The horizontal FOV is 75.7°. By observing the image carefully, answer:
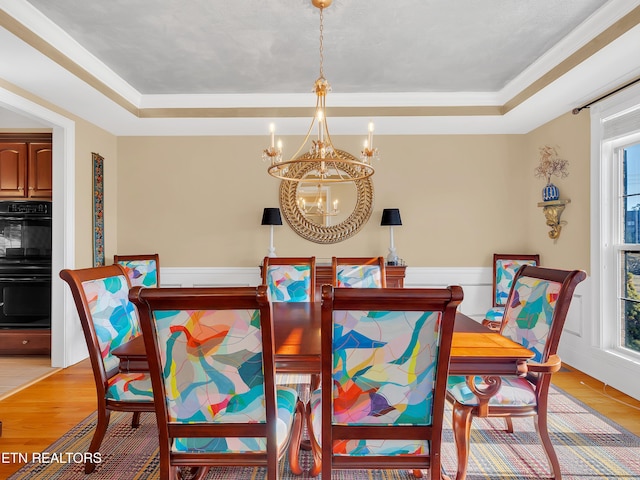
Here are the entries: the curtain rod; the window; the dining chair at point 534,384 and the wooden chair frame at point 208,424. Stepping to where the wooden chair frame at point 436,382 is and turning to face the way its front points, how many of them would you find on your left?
1

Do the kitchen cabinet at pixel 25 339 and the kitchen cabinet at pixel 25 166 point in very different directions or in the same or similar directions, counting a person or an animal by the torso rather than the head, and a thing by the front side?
same or similar directions

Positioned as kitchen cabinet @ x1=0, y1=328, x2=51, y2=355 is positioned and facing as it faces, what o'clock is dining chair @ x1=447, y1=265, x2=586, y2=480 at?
The dining chair is roughly at 11 o'clock from the kitchen cabinet.

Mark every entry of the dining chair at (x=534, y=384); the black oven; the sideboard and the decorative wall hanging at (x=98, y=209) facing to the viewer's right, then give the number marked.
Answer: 1

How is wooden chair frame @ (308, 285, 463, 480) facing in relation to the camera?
away from the camera

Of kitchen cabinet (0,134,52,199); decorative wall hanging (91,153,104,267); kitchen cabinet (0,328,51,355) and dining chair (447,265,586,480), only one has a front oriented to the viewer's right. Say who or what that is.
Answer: the decorative wall hanging

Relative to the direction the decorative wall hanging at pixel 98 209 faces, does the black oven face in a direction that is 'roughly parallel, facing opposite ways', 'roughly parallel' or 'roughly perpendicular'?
roughly perpendicular

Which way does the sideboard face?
toward the camera

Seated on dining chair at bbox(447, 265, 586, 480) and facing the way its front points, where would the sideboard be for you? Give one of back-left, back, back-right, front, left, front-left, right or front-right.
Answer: right

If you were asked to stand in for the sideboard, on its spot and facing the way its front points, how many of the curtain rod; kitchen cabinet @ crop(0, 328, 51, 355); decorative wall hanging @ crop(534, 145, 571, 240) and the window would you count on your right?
1

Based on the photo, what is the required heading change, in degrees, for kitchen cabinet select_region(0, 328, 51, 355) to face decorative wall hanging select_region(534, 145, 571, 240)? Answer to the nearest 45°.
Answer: approximately 45° to its left

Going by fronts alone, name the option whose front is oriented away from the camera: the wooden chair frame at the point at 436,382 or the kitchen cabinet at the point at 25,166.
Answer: the wooden chair frame

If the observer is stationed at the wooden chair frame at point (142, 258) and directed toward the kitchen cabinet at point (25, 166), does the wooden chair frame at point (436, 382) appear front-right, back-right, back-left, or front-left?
back-left

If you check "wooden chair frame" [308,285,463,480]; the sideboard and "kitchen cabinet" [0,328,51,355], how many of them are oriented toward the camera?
2

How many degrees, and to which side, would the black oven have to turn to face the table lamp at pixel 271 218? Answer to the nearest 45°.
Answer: approximately 45° to its left

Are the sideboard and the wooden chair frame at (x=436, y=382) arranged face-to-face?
yes

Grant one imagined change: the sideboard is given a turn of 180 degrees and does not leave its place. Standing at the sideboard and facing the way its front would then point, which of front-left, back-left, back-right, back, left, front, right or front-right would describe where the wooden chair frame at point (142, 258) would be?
left

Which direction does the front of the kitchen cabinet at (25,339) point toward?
toward the camera
